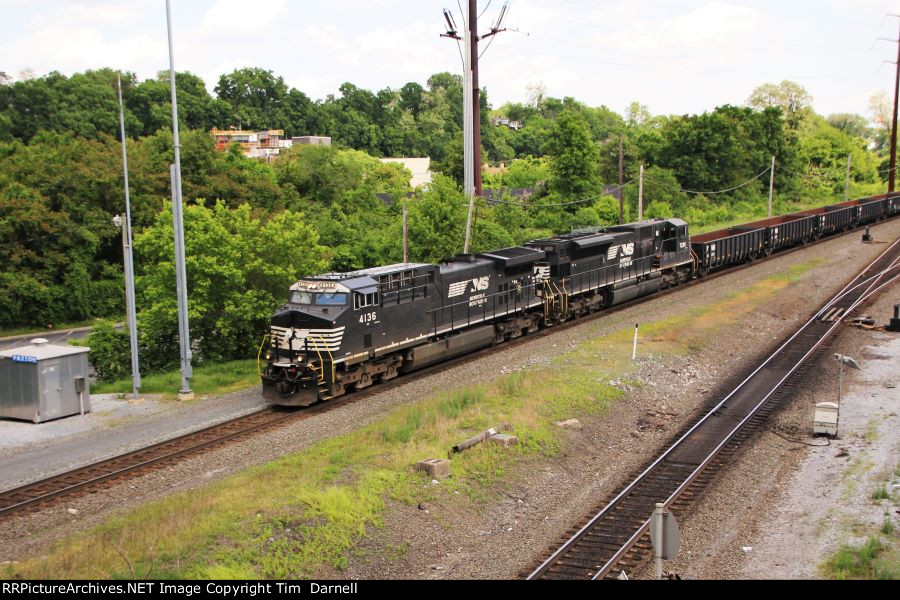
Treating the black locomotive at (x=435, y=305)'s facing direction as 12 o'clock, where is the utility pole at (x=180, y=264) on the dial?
The utility pole is roughly at 1 o'clock from the black locomotive.

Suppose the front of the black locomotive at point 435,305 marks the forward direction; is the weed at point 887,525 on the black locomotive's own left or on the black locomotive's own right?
on the black locomotive's own left

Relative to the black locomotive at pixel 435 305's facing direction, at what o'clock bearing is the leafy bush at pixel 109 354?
The leafy bush is roughly at 2 o'clock from the black locomotive.

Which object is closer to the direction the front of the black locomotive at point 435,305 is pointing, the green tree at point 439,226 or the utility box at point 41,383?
the utility box

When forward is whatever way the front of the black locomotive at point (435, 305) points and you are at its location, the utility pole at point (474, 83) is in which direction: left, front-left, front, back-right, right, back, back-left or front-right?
back-right

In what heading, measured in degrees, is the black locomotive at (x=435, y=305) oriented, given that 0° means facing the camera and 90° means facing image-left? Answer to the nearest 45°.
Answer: approximately 45°

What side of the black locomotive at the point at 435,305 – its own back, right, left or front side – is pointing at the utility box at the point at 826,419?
left

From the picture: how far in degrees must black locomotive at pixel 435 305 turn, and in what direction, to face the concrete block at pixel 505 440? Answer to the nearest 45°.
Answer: approximately 45° to its left

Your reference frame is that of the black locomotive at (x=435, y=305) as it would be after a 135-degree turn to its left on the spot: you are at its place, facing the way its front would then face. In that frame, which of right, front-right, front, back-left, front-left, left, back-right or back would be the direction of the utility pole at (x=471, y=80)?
left

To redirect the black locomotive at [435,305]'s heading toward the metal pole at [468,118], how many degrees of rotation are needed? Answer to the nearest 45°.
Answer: approximately 135° to its right
